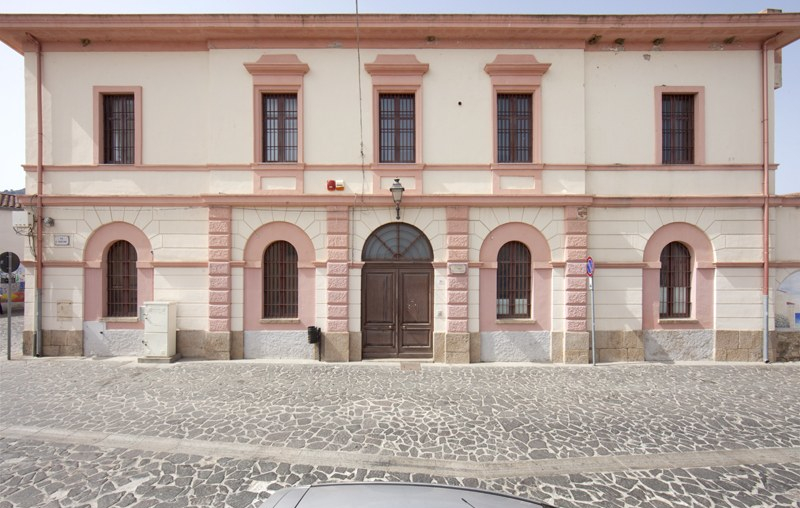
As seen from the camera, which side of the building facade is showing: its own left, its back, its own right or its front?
front

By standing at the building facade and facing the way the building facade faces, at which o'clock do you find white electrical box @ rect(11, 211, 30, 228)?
The white electrical box is roughly at 3 o'clock from the building facade.

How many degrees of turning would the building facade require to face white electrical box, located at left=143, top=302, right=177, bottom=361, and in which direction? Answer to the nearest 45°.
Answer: approximately 90° to its right
